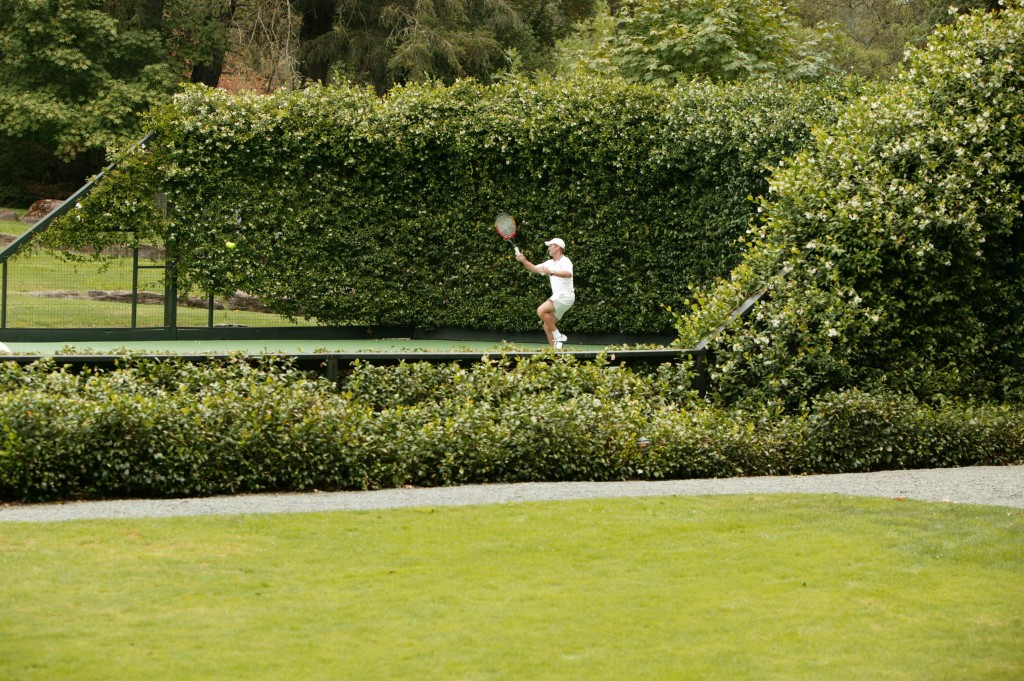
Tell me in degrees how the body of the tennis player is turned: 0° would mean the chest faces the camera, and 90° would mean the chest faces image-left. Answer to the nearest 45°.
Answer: approximately 90°

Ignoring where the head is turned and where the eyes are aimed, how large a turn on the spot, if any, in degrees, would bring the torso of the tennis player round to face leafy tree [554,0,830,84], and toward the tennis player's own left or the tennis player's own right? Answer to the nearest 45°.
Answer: approximately 90° to the tennis player's own right

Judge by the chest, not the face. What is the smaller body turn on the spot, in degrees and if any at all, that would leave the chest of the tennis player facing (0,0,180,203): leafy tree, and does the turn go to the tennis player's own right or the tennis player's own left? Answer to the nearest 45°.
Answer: approximately 45° to the tennis player's own right

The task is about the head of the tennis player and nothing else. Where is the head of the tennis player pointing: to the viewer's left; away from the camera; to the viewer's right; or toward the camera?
to the viewer's left

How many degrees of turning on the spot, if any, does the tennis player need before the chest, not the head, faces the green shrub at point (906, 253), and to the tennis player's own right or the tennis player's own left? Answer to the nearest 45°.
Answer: approximately 135° to the tennis player's own left

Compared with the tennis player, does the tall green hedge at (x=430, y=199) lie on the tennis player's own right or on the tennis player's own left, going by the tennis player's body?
on the tennis player's own right

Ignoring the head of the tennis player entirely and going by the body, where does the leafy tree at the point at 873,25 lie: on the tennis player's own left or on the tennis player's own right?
on the tennis player's own right

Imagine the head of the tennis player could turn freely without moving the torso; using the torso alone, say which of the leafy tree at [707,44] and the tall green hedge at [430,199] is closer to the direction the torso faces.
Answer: the tall green hedge
